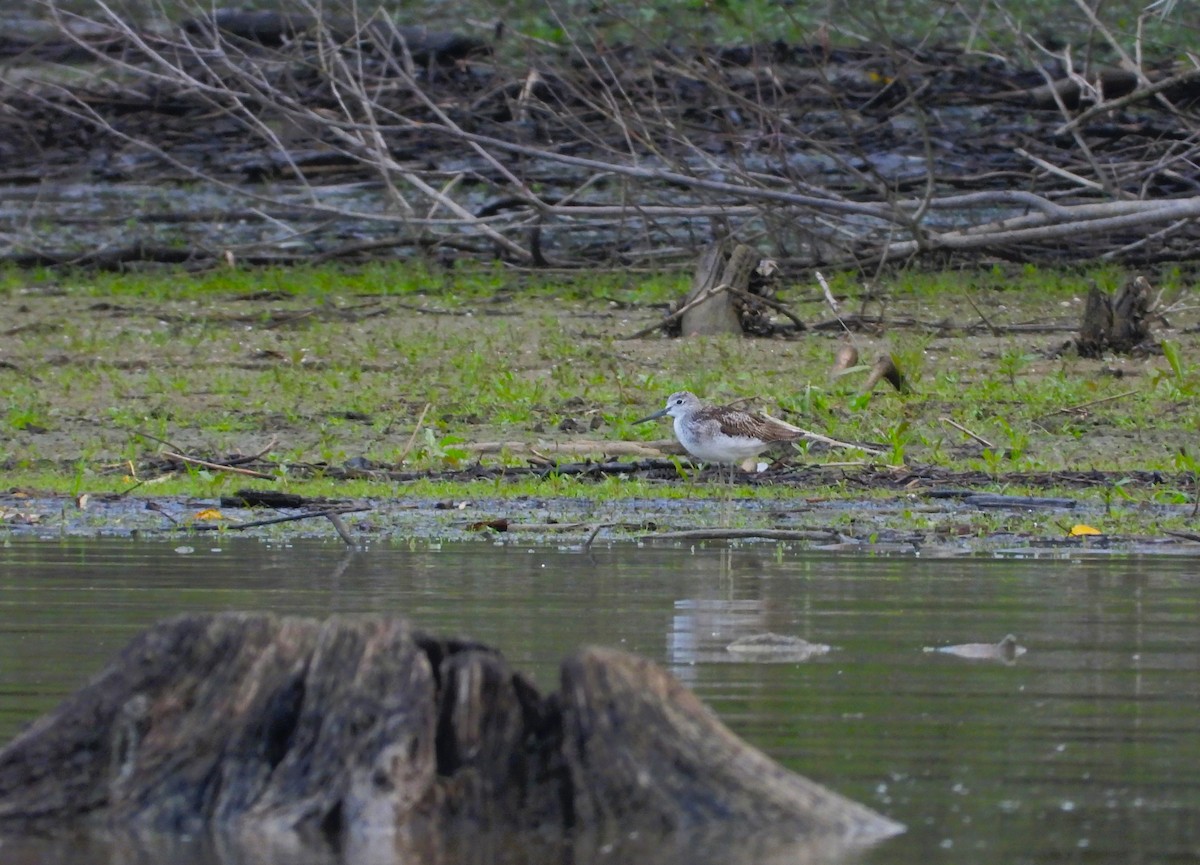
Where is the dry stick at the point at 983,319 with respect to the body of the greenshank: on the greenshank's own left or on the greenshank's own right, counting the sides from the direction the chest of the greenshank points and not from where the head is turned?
on the greenshank's own right

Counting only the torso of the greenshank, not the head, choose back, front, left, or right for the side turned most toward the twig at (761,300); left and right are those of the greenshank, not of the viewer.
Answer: right

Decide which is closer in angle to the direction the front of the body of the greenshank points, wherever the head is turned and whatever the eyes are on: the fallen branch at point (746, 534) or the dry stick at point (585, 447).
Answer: the dry stick

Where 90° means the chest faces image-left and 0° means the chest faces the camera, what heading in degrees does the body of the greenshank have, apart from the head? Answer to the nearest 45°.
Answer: approximately 90°

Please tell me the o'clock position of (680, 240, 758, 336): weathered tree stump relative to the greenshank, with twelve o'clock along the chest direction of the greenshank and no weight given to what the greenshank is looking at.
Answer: The weathered tree stump is roughly at 3 o'clock from the greenshank.

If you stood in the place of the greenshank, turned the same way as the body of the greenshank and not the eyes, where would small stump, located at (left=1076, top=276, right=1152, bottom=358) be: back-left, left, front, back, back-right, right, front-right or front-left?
back-right

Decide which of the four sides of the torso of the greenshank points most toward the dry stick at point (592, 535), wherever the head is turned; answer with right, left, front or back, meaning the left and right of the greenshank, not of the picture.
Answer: left

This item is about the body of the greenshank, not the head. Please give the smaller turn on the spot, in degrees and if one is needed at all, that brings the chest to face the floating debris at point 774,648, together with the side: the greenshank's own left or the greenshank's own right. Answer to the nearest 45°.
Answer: approximately 90° to the greenshank's own left

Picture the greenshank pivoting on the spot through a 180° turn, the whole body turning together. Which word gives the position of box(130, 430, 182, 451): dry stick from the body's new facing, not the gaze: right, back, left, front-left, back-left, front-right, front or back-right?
back

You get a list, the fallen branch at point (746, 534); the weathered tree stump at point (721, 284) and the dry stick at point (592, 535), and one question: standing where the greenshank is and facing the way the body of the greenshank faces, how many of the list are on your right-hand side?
1

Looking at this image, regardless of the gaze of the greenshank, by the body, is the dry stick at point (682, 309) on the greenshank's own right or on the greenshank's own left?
on the greenshank's own right

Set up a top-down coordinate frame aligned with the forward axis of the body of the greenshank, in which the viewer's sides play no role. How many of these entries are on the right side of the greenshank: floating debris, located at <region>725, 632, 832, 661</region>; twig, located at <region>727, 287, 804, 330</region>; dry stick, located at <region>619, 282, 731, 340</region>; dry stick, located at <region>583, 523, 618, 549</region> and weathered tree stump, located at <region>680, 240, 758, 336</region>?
3

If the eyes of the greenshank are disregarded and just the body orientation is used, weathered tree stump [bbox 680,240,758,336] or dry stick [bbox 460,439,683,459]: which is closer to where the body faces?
the dry stick
